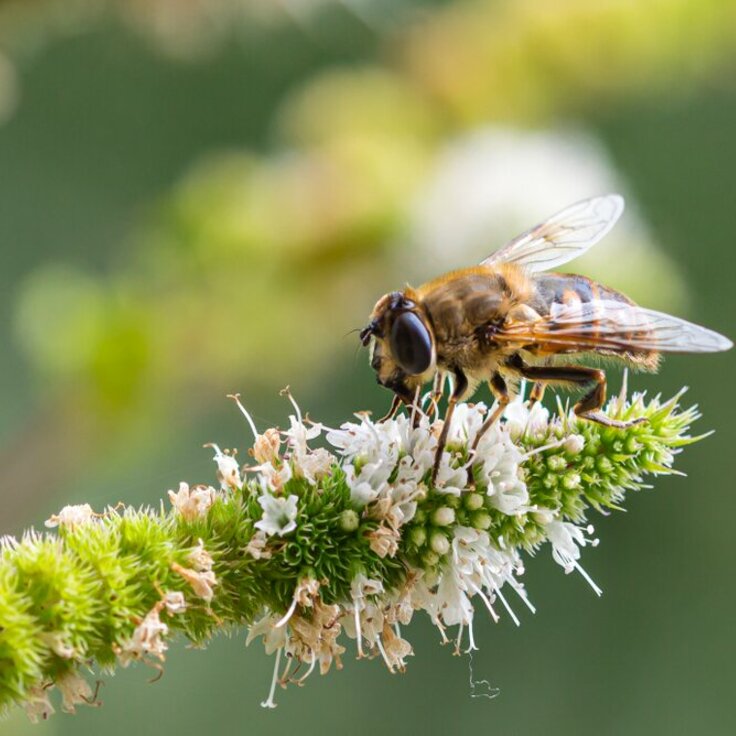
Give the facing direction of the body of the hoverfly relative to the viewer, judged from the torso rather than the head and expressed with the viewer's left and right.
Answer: facing to the left of the viewer
